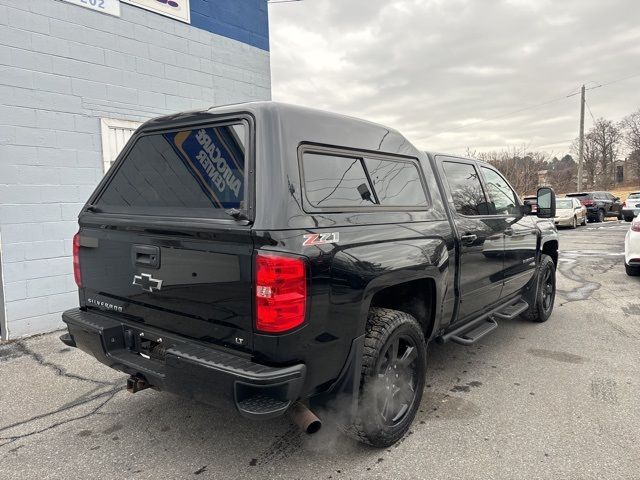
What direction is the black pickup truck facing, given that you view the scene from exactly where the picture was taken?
facing away from the viewer and to the right of the viewer

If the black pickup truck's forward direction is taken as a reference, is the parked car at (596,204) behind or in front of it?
in front

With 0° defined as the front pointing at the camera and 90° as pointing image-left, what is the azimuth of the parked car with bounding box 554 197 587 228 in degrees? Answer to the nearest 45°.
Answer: approximately 45°

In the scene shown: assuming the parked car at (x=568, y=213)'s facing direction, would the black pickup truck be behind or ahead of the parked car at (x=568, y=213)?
ahead

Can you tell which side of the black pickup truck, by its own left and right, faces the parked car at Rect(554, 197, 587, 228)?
front

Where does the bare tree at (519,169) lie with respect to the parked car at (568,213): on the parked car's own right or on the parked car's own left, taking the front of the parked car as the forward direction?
on the parked car's own right

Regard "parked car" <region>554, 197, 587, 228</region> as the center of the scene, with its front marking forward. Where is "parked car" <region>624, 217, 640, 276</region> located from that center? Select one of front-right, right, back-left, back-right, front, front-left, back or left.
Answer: front-left
